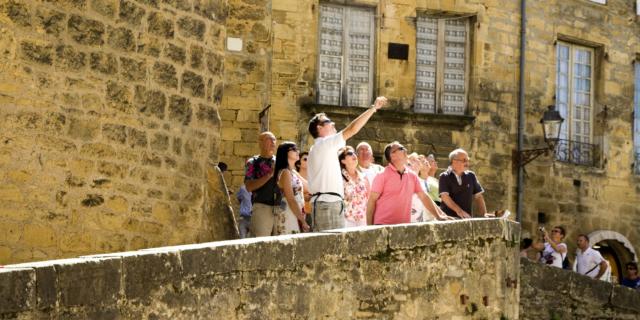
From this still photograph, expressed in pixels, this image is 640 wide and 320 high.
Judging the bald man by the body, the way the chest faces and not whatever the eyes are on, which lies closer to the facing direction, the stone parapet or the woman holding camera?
the stone parapet

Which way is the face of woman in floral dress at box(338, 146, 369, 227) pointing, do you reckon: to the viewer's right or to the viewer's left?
to the viewer's right

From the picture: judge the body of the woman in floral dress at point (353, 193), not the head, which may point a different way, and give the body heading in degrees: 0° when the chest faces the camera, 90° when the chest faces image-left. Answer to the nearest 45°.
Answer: approximately 315°

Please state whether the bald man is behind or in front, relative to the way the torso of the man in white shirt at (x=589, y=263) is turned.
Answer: in front

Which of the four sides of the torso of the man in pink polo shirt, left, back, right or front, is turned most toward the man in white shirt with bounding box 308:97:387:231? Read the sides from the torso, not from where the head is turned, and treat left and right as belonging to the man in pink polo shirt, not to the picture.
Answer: right

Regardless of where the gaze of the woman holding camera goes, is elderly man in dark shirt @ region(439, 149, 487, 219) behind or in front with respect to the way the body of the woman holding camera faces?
in front

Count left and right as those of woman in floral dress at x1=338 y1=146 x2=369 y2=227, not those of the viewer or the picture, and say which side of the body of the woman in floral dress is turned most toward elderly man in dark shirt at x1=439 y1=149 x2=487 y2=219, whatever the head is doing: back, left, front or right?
left

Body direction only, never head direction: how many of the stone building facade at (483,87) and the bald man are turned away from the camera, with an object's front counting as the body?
0

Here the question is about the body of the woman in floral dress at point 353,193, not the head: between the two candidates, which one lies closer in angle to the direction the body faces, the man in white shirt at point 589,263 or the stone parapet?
the stone parapet
